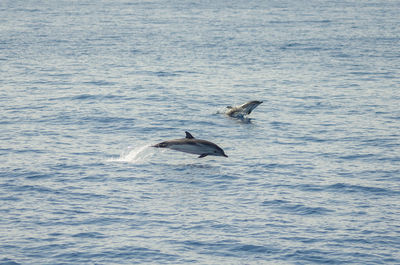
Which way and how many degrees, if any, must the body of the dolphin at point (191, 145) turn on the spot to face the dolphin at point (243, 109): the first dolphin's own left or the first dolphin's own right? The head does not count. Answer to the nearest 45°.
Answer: approximately 90° to the first dolphin's own left

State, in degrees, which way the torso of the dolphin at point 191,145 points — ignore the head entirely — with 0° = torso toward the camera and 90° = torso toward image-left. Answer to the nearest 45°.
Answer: approximately 270°
